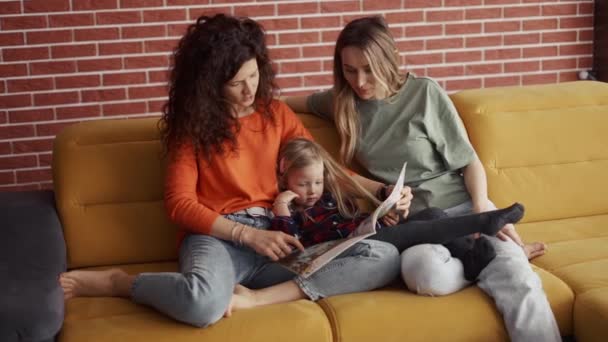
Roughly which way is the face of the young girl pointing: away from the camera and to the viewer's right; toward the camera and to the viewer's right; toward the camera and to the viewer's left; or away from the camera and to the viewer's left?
toward the camera and to the viewer's right

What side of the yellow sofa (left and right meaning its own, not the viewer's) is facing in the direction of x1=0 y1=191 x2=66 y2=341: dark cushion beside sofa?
right

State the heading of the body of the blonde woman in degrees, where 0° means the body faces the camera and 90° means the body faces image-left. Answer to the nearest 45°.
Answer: approximately 45°
